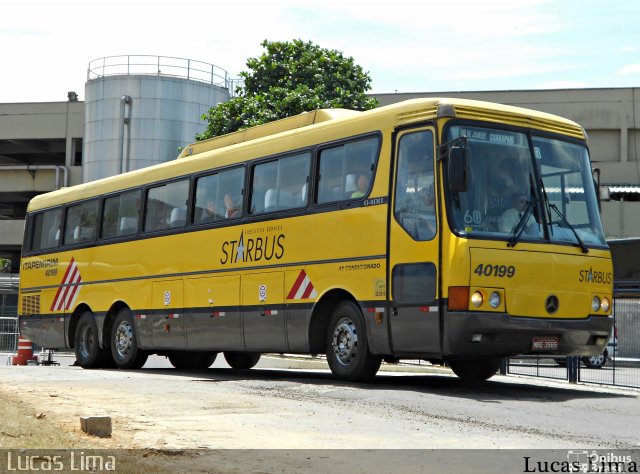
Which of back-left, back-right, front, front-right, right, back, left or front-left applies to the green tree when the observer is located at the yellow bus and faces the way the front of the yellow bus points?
back-left

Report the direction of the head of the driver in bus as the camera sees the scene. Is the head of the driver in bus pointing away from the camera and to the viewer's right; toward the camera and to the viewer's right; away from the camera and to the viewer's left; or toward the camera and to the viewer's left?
toward the camera and to the viewer's right

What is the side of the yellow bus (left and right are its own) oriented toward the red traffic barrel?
back

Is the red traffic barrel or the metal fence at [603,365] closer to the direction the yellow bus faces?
the metal fence

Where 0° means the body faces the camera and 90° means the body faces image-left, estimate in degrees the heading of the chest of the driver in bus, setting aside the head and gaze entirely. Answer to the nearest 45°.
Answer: approximately 315°

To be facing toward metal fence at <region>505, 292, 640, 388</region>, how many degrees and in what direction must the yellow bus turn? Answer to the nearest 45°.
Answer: approximately 90° to its left

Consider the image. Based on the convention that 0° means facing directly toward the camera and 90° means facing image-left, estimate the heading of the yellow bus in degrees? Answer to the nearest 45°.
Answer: approximately 315°

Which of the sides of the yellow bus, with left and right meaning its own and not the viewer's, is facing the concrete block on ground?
right

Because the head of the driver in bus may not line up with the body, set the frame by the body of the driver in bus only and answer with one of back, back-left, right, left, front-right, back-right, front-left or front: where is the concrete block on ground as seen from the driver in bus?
right

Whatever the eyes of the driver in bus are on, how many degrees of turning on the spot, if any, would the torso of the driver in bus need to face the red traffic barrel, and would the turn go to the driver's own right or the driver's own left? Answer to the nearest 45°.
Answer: approximately 180°

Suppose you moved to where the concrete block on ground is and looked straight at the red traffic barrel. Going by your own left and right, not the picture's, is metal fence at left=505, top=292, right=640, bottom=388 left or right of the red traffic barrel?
right
